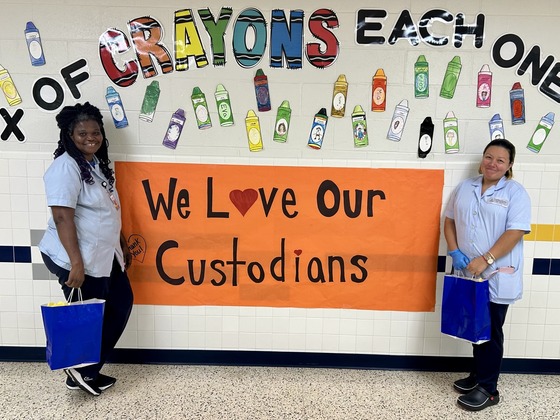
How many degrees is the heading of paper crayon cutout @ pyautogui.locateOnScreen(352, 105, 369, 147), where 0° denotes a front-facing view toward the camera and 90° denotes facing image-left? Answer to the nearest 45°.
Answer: approximately 0°

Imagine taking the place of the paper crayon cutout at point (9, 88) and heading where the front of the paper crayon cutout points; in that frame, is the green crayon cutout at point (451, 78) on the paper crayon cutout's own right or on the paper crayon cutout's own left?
on the paper crayon cutout's own left

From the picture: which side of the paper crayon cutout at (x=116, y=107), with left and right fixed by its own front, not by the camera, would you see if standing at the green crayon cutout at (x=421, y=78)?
left

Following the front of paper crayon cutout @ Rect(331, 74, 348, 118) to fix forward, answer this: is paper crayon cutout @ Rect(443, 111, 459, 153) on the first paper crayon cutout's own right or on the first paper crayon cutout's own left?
on the first paper crayon cutout's own left

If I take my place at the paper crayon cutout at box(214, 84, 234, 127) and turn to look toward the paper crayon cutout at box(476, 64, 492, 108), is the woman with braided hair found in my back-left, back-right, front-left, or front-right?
back-right
